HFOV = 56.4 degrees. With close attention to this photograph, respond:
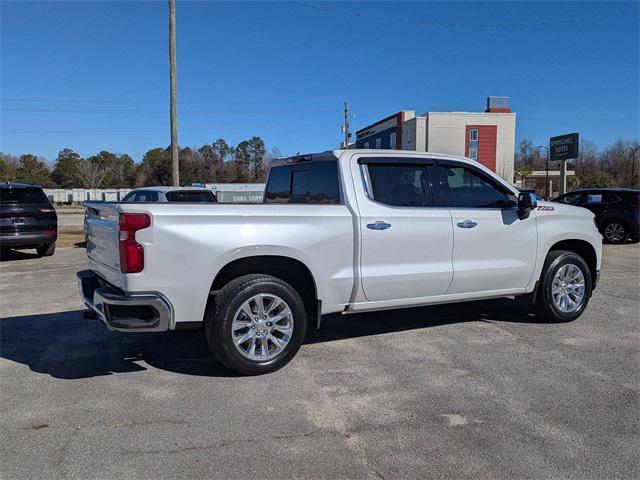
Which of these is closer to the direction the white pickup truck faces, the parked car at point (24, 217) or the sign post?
the sign post

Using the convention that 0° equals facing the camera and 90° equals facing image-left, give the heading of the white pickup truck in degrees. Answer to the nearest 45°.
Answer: approximately 225°

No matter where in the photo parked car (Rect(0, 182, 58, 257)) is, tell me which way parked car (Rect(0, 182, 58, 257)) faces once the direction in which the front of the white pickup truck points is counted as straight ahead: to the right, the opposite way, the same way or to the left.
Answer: to the left

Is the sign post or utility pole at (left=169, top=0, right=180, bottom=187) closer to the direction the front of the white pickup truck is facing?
the sign post

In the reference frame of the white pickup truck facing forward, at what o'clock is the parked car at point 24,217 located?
The parked car is roughly at 9 o'clock from the white pickup truck.

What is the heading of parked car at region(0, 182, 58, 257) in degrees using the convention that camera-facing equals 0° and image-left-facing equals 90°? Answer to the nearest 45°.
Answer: approximately 180°

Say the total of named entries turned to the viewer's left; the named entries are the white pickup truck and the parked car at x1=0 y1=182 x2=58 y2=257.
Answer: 0

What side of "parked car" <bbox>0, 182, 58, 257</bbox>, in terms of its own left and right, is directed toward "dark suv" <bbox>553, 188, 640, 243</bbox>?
right

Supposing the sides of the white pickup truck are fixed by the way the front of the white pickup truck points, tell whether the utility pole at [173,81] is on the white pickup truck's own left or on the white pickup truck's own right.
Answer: on the white pickup truck's own left

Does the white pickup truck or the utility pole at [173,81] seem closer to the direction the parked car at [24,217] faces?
the utility pole

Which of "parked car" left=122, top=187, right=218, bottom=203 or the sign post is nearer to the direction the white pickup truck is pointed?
the sign post

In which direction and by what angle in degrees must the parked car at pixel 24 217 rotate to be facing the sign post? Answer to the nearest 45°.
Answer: approximately 90° to its right
